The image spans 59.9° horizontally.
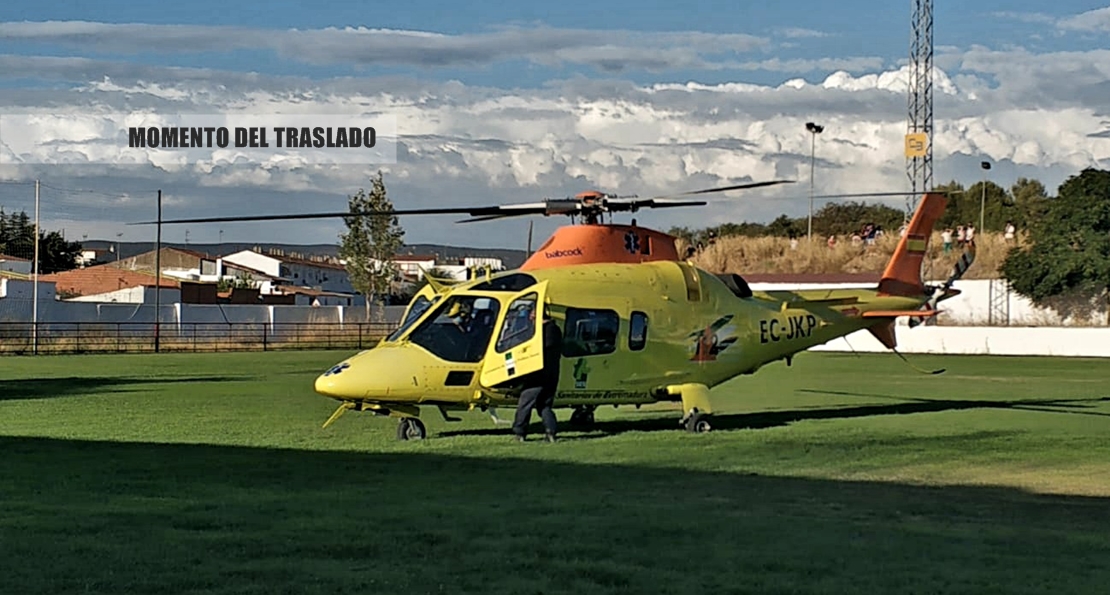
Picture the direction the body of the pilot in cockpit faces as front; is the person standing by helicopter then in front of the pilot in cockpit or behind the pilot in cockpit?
behind

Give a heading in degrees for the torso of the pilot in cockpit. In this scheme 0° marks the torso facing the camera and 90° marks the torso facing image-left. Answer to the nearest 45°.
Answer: approximately 90°
